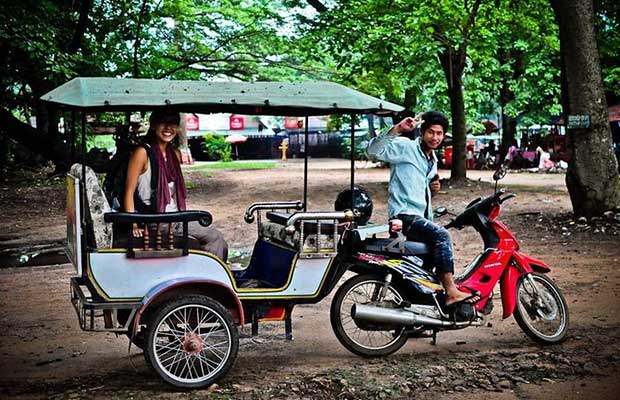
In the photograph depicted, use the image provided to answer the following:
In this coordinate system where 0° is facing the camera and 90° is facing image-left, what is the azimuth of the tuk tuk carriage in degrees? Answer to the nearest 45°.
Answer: approximately 270°

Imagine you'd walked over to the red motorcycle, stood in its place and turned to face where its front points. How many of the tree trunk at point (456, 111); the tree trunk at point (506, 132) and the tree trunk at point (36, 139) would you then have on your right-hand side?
0

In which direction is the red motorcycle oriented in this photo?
to the viewer's right

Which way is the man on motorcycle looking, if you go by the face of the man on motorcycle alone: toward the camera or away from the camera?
toward the camera

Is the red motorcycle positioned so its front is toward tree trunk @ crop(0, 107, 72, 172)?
no

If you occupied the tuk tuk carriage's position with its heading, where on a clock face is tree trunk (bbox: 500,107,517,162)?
The tree trunk is roughly at 10 o'clock from the tuk tuk carriage.

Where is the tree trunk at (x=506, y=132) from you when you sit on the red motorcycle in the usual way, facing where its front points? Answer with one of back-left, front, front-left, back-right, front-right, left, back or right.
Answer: left

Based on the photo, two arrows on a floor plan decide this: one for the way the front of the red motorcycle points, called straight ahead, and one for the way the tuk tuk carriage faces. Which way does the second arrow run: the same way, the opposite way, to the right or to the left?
the same way

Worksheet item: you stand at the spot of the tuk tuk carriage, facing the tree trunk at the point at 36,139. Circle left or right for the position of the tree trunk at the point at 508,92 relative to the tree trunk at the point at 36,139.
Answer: right

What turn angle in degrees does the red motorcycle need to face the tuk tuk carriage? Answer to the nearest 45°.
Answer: approximately 135° to its right

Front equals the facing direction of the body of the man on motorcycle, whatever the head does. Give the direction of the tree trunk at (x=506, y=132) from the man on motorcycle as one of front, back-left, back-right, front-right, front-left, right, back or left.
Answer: left

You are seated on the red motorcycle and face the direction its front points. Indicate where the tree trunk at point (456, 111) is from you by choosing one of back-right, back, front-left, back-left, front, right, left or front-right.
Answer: left

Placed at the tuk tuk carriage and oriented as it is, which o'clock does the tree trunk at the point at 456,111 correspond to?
The tree trunk is roughly at 10 o'clock from the tuk tuk carriage.

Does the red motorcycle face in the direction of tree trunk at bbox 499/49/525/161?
no
